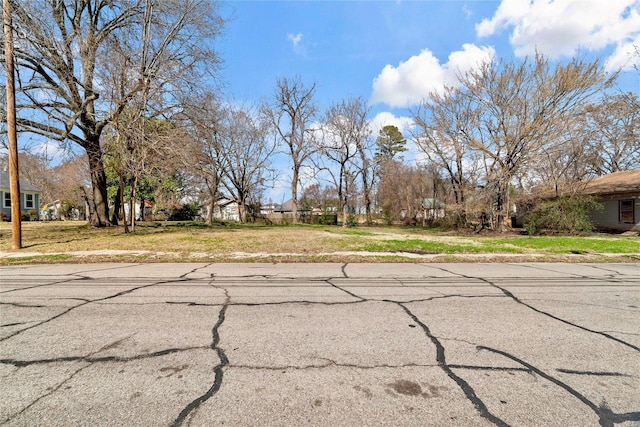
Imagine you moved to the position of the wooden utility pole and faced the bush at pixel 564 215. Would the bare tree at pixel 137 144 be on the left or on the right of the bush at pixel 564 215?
left

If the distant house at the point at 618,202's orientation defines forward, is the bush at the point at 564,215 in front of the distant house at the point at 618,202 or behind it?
in front

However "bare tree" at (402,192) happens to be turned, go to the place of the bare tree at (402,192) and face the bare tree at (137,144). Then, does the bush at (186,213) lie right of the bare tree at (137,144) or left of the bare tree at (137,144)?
right

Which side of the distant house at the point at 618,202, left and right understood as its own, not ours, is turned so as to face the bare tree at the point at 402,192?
right

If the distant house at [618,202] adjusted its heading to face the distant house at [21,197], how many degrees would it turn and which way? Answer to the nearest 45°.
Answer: approximately 45° to its right

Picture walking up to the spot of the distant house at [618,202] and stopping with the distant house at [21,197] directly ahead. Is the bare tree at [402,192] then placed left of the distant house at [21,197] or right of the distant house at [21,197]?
right

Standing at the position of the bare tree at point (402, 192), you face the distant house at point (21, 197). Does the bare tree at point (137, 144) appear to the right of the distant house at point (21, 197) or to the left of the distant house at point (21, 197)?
left

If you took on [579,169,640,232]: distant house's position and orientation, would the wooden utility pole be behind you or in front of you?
in front

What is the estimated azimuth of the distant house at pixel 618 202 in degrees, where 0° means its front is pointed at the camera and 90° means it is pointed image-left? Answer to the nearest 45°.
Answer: approximately 0°

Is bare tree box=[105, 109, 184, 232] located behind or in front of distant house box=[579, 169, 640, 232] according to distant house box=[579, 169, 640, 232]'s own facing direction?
in front

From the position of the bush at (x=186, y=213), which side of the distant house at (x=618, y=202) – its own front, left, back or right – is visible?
right
